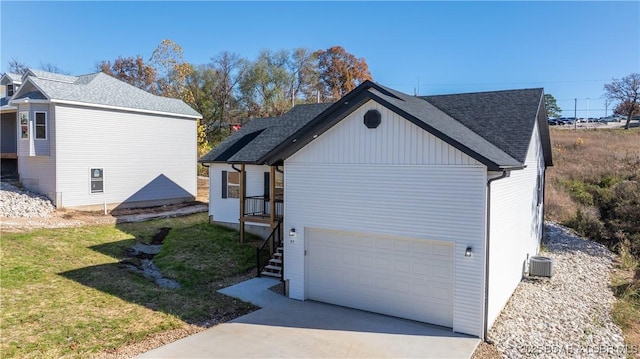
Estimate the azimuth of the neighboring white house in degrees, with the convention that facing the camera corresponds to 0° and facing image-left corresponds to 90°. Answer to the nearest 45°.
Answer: approximately 45°

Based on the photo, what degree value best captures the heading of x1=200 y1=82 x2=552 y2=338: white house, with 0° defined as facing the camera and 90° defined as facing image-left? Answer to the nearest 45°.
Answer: approximately 45°

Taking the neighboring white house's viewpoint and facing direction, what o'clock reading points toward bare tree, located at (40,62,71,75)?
The bare tree is roughly at 4 o'clock from the neighboring white house.

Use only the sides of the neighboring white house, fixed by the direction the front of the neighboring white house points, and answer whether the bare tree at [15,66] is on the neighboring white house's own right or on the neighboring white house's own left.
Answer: on the neighboring white house's own right

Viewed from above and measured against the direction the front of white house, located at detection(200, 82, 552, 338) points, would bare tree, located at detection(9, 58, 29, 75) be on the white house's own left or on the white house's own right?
on the white house's own right

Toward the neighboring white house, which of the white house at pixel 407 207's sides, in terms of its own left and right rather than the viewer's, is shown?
right

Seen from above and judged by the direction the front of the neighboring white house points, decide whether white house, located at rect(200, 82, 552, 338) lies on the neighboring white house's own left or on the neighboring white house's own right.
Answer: on the neighboring white house's own left

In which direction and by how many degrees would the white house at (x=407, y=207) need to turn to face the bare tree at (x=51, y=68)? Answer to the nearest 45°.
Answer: approximately 90° to its right
